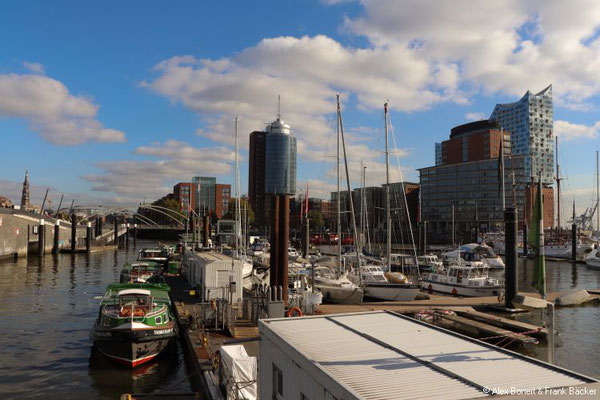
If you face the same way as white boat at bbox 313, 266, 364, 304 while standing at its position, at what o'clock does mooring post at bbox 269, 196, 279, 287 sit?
The mooring post is roughly at 2 o'clock from the white boat.

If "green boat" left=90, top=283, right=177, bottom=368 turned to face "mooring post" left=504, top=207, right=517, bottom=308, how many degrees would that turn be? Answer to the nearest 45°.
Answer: approximately 90° to its left

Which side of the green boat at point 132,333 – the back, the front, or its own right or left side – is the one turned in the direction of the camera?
front

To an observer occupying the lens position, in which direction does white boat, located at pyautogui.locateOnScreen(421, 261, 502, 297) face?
facing the viewer and to the right of the viewer

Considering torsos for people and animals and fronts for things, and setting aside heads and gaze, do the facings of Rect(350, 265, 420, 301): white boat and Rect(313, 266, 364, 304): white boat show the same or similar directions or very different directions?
same or similar directions

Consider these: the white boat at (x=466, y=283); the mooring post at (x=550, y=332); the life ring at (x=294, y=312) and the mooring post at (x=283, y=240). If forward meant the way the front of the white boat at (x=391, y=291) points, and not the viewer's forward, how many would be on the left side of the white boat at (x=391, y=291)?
1

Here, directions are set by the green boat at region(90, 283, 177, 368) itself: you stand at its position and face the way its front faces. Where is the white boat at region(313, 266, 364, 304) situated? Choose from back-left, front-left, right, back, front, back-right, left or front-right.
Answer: back-left

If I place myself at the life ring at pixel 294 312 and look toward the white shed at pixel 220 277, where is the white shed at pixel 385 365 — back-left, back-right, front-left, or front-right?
back-left
